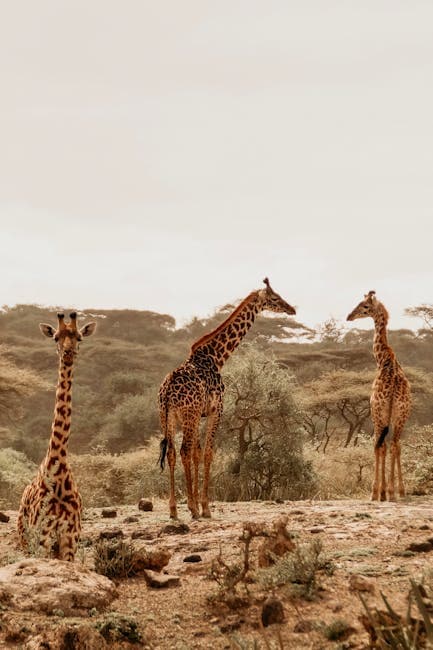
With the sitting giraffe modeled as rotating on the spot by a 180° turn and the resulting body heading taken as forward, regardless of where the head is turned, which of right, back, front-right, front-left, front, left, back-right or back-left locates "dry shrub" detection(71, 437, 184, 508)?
front-right

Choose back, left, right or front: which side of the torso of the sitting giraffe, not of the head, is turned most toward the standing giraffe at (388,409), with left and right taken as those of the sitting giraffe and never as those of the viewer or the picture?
left

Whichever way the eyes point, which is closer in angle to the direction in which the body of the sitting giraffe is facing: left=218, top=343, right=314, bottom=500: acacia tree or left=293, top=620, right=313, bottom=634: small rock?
the small rock

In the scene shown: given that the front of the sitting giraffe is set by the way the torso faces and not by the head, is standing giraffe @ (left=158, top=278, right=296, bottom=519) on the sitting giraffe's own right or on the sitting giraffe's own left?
on the sitting giraffe's own left

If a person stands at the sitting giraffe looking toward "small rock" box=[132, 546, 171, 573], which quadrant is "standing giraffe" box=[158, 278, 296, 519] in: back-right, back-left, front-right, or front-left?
front-left

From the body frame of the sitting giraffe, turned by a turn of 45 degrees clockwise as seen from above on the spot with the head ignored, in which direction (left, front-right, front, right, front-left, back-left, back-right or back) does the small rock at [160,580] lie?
left

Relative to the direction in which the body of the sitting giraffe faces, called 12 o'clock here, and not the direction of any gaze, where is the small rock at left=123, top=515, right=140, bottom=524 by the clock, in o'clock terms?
The small rock is roughly at 8 o'clock from the sitting giraffe.

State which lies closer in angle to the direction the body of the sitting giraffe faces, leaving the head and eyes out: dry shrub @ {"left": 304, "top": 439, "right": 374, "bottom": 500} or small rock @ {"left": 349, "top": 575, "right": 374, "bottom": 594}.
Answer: the small rock

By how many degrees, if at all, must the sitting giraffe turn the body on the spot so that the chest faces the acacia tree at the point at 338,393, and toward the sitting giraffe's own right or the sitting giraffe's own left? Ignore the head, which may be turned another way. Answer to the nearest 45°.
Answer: approximately 90° to the sitting giraffe's own left

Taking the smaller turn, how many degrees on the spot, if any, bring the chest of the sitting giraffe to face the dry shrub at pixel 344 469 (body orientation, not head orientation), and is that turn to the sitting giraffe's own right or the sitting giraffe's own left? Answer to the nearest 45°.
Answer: approximately 90° to the sitting giraffe's own left

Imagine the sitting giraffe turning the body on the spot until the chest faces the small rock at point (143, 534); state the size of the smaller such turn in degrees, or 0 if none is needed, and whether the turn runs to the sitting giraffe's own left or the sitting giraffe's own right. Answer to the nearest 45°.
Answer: approximately 90° to the sitting giraffe's own left

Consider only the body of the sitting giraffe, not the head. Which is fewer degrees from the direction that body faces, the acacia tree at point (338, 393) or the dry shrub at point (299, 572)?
the dry shrub

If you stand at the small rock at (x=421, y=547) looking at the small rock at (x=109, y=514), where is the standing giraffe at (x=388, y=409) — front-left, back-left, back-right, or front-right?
front-right

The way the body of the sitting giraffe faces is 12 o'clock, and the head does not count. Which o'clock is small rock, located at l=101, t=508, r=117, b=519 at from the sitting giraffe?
The small rock is roughly at 8 o'clock from the sitting giraffe.

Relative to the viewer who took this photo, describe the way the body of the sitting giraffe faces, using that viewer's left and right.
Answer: facing the viewer and to the right of the viewer

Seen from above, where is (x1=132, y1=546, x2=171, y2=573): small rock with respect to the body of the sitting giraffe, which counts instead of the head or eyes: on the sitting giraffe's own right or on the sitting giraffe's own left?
on the sitting giraffe's own left
